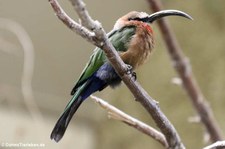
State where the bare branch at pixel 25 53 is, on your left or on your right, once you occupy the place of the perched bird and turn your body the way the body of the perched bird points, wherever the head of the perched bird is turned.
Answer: on your left

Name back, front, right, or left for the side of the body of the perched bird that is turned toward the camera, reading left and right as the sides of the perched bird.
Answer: right
